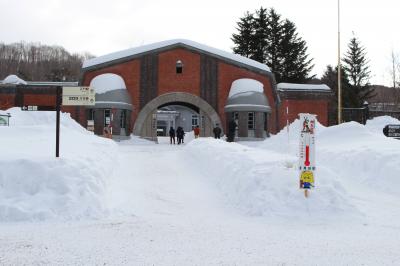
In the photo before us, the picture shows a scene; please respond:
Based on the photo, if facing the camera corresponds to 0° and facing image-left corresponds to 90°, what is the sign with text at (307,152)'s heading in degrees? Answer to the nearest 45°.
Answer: approximately 0°

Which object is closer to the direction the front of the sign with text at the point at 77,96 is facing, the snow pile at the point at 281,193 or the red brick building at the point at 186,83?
the snow pile

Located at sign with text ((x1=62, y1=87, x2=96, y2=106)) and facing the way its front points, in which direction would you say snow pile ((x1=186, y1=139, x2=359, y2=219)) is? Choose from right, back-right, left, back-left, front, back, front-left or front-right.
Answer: front-left

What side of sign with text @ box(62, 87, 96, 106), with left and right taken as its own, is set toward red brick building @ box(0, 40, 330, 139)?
back

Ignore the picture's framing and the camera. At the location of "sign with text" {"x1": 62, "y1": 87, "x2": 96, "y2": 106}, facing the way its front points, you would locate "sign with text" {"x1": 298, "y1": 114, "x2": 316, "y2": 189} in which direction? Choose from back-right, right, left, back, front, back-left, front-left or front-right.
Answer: front-left

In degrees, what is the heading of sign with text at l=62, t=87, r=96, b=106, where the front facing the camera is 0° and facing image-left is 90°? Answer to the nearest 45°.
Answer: approximately 0°

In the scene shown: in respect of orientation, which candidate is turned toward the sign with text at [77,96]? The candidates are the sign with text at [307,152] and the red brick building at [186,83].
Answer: the red brick building
